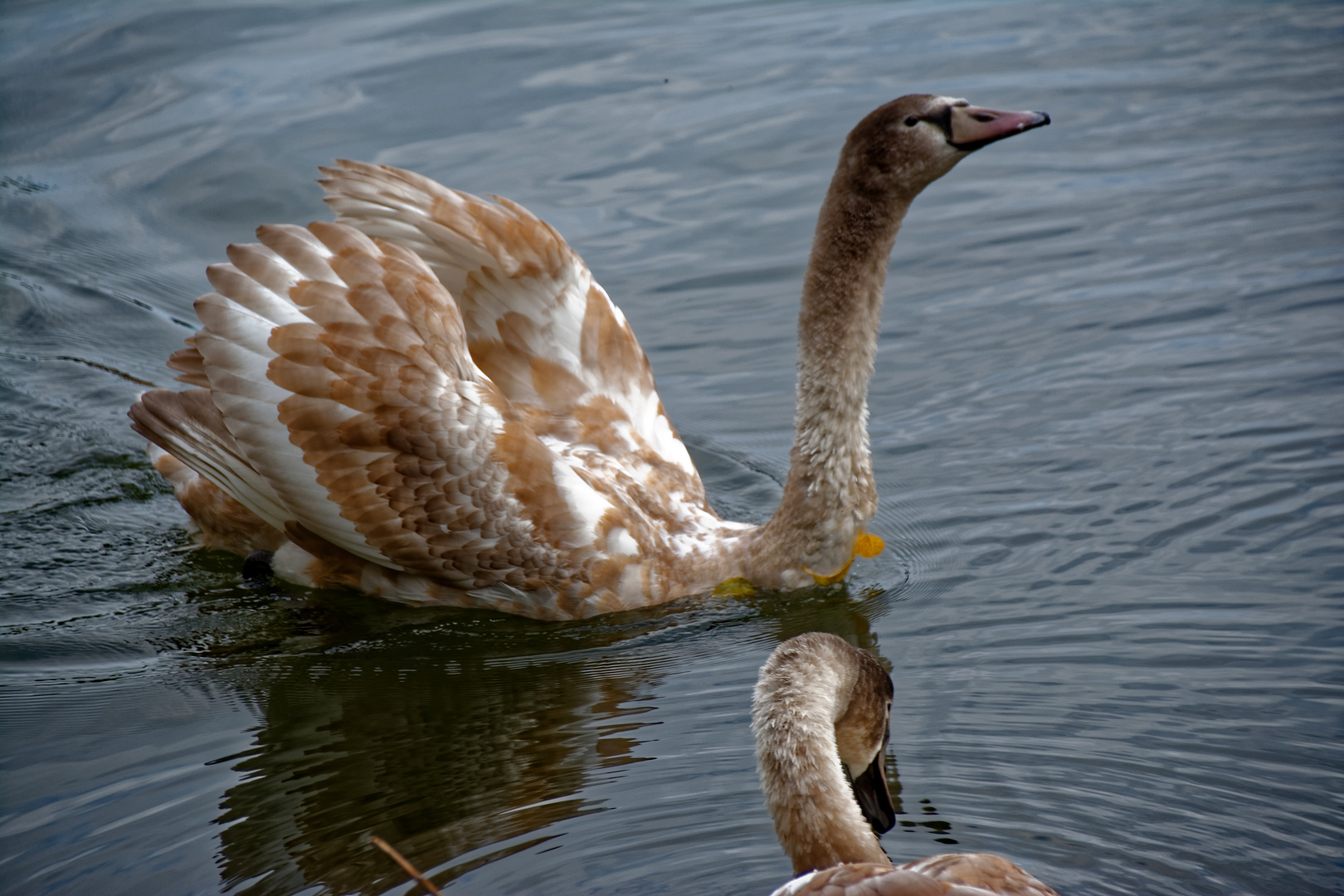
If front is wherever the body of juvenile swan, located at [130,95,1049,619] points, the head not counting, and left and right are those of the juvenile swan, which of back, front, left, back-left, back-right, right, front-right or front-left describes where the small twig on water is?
right

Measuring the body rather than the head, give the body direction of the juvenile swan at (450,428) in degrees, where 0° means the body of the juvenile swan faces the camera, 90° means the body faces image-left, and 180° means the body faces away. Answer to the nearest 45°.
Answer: approximately 270°
